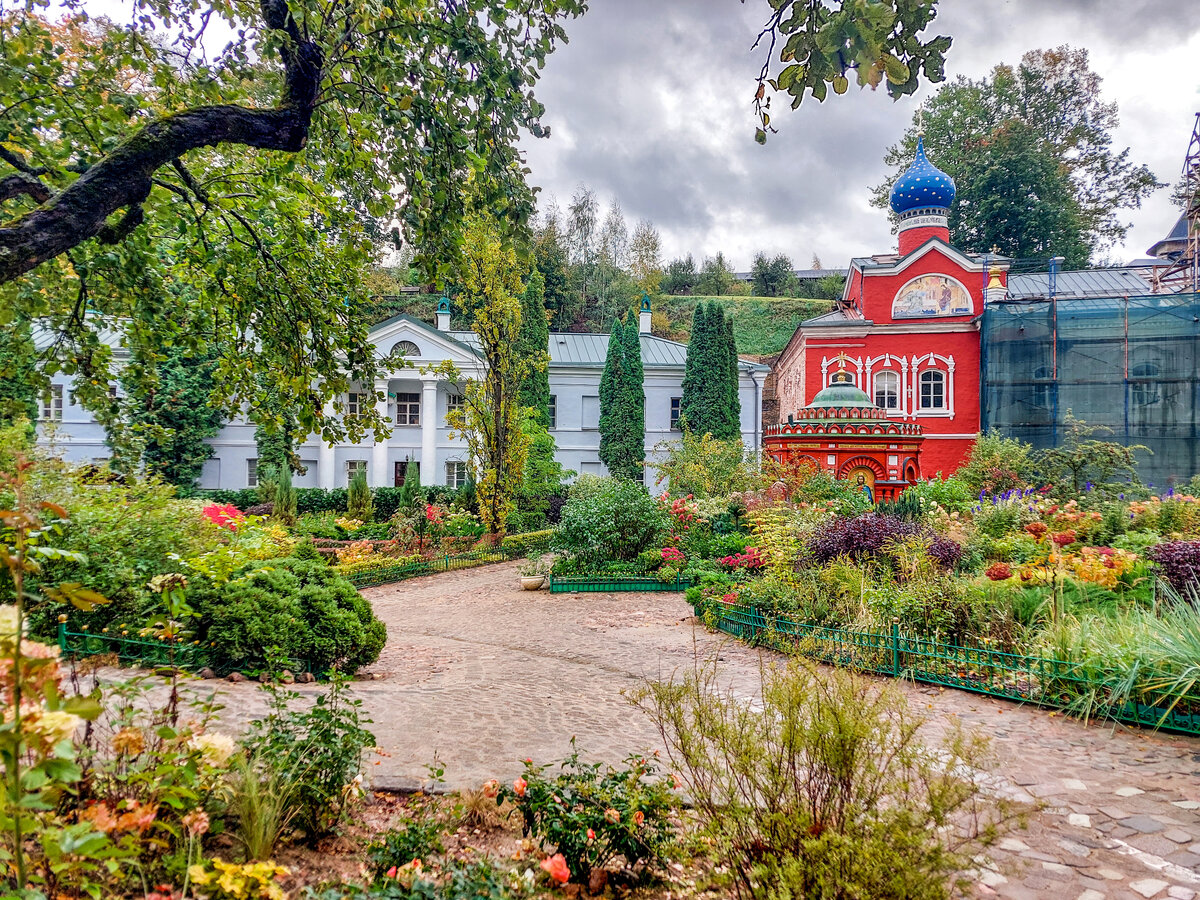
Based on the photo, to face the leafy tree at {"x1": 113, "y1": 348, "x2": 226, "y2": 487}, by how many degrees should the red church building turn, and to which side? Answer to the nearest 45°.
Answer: approximately 90° to its right

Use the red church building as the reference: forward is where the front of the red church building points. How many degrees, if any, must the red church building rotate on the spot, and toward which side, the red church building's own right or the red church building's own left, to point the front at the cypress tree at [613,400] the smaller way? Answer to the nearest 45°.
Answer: approximately 90° to the red church building's own right

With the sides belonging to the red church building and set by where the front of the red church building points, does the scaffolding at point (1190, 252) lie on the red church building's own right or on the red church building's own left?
on the red church building's own left

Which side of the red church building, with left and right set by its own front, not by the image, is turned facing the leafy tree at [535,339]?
right

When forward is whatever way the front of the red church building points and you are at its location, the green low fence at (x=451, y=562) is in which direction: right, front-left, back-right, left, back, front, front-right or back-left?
front-right

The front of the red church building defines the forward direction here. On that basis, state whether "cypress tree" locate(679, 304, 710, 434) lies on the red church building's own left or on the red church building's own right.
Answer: on the red church building's own right

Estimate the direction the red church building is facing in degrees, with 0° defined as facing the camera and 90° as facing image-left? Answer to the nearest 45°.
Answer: approximately 0°

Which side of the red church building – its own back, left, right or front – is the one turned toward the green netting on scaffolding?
left

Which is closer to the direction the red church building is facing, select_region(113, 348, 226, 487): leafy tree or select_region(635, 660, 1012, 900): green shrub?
the green shrub

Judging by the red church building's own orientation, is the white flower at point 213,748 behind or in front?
in front

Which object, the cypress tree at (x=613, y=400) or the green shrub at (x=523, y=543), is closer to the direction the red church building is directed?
the green shrub

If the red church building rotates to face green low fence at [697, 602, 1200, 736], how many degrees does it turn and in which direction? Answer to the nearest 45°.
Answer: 0° — it already faces it

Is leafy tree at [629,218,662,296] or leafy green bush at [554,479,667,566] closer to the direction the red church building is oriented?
the leafy green bush
